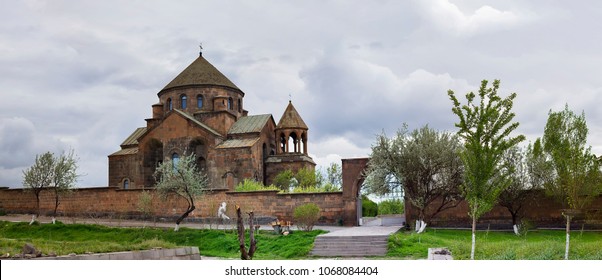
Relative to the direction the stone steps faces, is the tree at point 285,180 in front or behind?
behind

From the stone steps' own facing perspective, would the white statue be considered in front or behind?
behind

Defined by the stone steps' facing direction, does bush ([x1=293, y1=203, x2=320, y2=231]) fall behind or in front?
behind

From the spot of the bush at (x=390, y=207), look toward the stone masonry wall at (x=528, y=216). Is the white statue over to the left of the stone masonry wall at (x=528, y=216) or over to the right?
right

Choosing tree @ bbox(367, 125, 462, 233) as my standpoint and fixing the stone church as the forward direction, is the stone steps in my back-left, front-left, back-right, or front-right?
back-left

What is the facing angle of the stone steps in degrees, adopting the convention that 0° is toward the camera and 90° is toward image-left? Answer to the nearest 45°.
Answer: approximately 0°

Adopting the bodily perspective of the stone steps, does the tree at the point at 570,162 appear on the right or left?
on its left

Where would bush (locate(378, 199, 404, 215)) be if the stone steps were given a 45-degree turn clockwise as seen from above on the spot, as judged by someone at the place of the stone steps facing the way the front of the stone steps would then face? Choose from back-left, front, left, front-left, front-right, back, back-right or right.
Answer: back-right

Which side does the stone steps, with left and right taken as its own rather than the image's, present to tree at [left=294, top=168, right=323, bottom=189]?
back

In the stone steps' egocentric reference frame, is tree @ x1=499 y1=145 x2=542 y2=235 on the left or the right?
on its left
